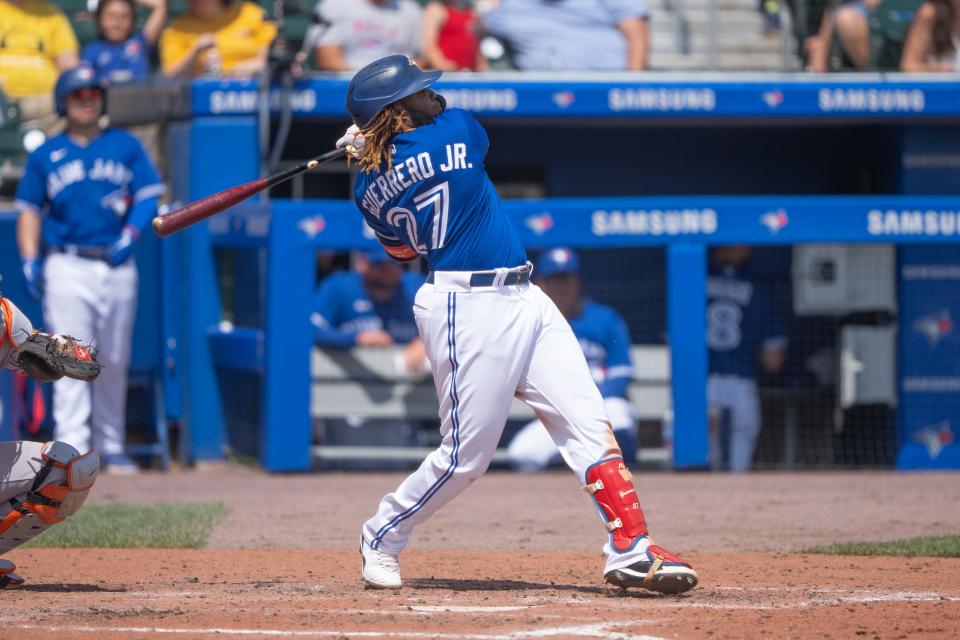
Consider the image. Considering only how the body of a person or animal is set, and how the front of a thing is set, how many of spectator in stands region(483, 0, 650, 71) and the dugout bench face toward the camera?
2

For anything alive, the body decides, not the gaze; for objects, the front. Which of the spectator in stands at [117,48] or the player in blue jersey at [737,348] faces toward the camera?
the spectator in stands

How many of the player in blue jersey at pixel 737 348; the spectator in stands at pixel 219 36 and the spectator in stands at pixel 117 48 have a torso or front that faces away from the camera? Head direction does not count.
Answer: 1

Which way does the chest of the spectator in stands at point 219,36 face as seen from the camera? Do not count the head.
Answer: toward the camera

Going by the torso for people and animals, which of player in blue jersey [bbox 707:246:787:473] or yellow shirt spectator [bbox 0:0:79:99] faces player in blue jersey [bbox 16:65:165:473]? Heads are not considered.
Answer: the yellow shirt spectator

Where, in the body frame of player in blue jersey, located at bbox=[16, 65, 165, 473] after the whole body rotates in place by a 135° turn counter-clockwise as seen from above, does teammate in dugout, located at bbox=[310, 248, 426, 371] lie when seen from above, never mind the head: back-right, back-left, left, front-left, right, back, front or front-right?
front-right

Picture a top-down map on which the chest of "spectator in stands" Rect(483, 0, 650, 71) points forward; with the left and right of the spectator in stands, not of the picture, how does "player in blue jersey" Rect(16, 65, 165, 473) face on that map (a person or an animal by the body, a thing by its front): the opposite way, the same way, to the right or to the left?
the same way

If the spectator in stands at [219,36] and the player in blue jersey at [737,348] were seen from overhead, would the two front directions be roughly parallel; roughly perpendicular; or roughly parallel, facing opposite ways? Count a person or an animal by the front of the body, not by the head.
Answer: roughly parallel, facing opposite ways

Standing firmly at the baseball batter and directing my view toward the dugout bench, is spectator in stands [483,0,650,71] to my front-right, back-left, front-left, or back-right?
front-right

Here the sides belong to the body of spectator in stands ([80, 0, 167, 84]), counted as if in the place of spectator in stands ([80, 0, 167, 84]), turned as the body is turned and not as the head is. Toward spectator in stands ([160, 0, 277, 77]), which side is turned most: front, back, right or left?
left

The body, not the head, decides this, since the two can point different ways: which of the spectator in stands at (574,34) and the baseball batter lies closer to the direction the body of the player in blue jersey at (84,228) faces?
the baseball batter

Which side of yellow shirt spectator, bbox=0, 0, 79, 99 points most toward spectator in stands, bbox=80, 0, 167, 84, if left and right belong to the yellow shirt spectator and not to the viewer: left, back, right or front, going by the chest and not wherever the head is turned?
left

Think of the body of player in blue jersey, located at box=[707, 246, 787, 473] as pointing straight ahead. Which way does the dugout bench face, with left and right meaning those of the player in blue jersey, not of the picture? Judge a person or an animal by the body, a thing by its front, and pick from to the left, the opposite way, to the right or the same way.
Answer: the opposite way

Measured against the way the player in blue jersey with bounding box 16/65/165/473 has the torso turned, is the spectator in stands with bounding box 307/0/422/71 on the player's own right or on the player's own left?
on the player's own left

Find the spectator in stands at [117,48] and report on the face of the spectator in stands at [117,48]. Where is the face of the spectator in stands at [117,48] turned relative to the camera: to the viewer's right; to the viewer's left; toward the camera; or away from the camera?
toward the camera

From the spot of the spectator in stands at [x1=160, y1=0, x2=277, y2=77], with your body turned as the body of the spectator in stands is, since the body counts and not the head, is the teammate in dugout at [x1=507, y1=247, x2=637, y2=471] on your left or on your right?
on your left

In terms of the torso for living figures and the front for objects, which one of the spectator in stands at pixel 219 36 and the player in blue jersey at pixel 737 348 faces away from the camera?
the player in blue jersey

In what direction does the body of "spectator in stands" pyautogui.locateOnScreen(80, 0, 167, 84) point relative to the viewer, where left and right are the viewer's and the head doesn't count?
facing the viewer

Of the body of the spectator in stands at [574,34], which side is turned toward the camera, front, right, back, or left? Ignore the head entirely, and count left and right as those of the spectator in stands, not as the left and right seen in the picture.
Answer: front

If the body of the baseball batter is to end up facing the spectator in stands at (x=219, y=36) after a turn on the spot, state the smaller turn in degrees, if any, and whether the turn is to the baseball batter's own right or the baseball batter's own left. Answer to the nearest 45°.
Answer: approximately 45° to the baseball batter's own left
